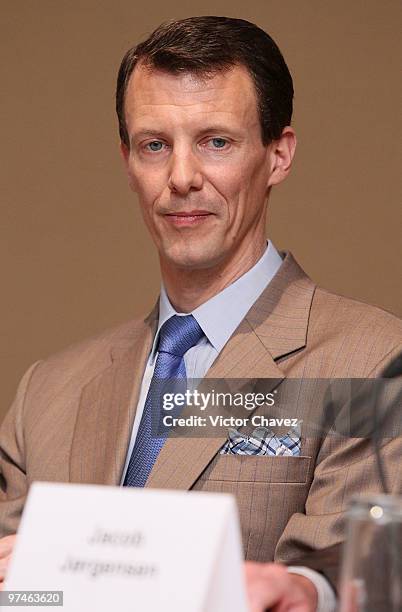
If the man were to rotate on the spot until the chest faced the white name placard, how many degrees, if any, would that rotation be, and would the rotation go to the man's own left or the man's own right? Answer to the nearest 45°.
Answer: approximately 45° to the man's own left

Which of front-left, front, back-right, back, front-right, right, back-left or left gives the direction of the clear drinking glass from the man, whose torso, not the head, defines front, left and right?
front-left

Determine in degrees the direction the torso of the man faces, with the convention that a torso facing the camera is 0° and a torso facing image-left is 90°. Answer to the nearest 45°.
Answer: approximately 45°
